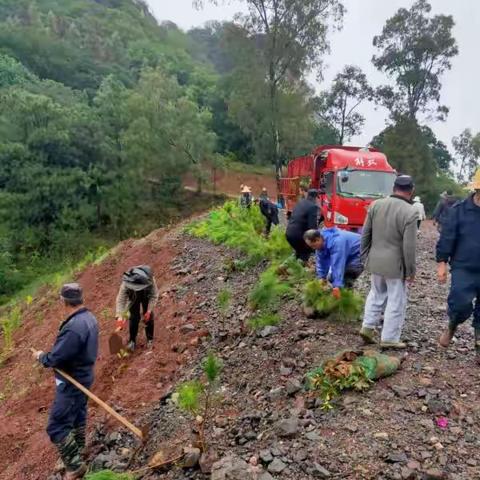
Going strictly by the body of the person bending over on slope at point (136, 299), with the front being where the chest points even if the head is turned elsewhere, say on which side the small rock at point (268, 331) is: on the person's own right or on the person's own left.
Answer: on the person's own left

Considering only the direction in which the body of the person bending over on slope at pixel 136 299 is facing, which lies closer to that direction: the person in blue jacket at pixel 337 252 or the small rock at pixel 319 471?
the small rock

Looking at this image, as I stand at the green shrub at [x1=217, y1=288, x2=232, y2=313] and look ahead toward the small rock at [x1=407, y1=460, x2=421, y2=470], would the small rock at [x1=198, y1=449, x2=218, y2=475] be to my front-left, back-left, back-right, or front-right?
front-right

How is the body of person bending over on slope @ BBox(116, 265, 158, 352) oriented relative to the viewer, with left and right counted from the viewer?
facing the viewer

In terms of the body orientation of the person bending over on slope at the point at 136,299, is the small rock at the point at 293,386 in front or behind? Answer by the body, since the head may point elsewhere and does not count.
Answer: in front

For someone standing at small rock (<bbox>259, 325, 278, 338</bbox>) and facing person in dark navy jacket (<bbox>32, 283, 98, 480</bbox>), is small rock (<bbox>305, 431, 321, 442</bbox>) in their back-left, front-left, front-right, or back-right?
front-left

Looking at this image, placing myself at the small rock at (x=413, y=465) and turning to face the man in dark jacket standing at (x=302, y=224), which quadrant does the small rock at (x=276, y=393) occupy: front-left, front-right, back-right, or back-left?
front-left
